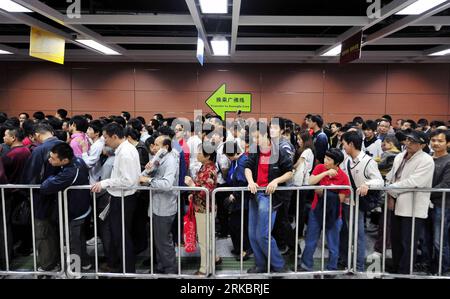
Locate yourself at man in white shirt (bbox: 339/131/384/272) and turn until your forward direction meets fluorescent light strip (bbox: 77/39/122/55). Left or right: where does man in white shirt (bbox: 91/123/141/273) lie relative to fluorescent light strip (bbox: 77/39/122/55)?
left

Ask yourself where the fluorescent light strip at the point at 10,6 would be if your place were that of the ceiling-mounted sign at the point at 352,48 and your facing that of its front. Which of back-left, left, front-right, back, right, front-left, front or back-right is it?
front

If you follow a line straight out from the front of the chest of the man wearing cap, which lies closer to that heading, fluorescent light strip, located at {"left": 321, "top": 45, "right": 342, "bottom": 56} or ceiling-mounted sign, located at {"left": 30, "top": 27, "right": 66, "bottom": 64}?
the ceiling-mounted sign

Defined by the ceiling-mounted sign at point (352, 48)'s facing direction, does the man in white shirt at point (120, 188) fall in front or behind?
in front

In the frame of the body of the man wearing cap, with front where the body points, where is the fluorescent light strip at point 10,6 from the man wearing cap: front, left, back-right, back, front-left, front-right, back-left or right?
front-right

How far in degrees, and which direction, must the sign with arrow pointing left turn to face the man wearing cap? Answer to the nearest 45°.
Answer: approximately 45° to its left

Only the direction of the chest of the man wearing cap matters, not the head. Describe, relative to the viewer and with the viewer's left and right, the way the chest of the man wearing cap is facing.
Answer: facing the viewer and to the left of the viewer
